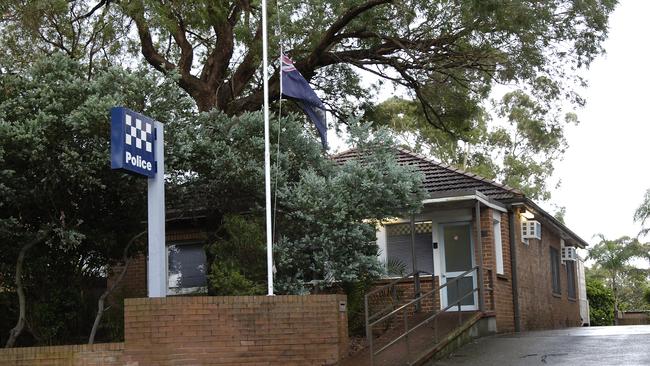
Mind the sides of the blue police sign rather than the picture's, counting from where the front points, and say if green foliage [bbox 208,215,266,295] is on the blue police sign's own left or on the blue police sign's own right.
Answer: on the blue police sign's own left

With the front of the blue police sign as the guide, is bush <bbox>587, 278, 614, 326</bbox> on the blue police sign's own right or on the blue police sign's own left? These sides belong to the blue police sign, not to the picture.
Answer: on the blue police sign's own left

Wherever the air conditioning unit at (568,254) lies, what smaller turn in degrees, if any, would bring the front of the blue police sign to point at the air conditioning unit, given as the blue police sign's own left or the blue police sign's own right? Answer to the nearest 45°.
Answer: approximately 90° to the blue police sign's own left

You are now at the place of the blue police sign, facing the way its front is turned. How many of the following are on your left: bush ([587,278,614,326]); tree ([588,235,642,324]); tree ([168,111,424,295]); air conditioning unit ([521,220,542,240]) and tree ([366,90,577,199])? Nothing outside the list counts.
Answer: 5

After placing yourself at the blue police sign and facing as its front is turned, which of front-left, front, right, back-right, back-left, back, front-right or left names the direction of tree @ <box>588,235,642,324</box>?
left

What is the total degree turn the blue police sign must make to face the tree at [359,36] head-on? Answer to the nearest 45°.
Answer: approximately 90° to its left

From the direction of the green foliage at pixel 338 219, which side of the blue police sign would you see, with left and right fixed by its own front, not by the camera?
left

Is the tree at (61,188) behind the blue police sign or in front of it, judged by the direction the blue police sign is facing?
behind

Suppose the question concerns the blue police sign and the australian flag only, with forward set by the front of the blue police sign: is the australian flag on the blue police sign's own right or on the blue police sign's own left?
on the blue police sign's own left
